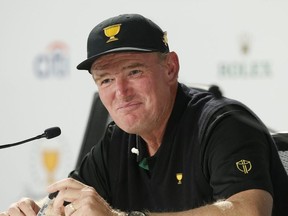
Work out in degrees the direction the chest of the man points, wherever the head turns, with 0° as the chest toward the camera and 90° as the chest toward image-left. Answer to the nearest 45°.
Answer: approximately 45°

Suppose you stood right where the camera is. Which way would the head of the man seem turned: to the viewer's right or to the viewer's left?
to the viewer's left
